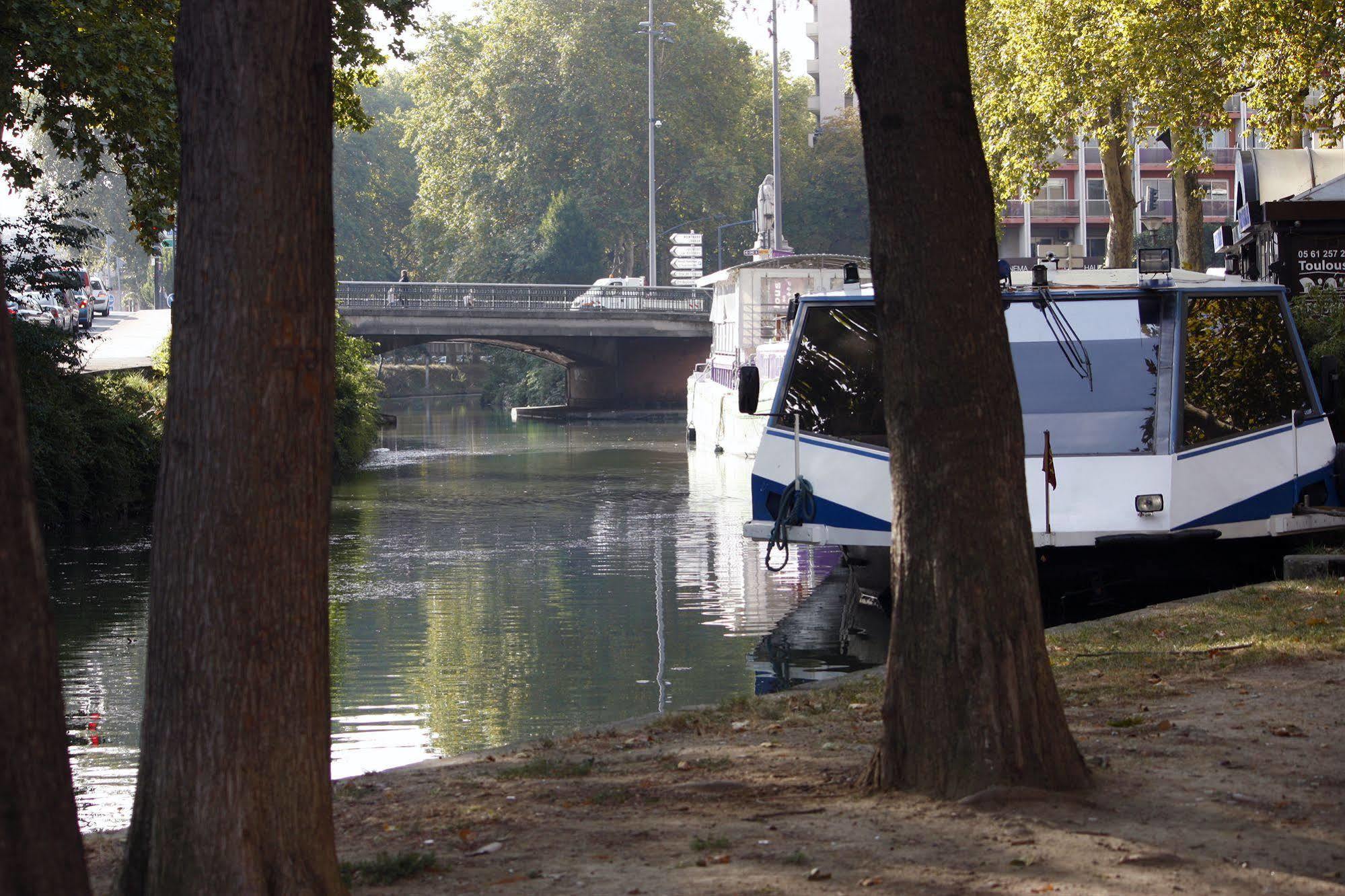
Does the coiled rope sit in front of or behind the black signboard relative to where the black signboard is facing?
in front

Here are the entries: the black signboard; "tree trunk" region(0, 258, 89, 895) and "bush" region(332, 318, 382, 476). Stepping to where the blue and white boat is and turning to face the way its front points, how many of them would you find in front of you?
1

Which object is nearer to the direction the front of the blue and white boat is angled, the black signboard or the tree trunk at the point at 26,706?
the tree trunk

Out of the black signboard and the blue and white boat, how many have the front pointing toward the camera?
2

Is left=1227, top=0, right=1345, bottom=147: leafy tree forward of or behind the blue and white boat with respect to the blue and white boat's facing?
behind

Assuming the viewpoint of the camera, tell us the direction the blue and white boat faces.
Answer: facing the viewer

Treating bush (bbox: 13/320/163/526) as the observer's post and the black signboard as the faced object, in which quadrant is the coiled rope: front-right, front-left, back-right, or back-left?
front-right

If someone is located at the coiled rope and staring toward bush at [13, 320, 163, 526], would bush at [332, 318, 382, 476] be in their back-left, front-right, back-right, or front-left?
front-right

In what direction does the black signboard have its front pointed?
toward the camera

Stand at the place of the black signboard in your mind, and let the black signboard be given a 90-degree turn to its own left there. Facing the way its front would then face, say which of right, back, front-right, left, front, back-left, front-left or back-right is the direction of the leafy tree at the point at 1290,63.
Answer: left

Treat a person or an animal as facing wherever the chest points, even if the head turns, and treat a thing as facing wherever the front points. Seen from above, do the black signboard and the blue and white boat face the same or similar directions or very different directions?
same or similar directions

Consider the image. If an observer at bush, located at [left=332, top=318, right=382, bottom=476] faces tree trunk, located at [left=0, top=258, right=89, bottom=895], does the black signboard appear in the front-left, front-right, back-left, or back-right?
front-left

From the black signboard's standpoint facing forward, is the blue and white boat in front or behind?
in front

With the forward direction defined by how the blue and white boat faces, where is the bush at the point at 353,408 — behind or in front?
behind

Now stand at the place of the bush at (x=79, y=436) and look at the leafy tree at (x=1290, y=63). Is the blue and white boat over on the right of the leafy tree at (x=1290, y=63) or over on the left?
right

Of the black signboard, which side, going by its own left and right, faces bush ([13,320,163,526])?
right
